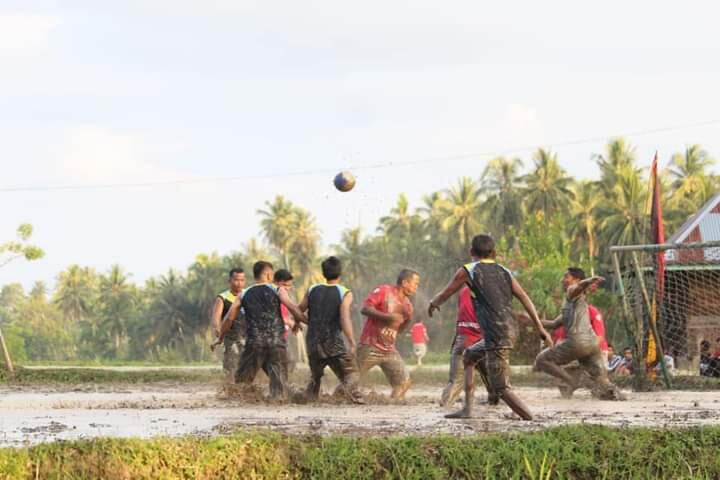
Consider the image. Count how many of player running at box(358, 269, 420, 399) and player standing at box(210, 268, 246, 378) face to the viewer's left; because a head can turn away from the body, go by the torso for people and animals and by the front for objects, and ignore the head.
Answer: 0

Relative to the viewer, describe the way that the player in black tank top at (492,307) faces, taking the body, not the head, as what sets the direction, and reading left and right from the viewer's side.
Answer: facing away from the viewer and to the left of the viewer

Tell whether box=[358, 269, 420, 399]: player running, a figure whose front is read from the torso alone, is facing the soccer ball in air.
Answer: no

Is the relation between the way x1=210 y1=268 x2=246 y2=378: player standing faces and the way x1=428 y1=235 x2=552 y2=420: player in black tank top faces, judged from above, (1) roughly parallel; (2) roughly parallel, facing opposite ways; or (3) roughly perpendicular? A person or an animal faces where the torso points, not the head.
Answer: roughly parallel, facing opposite ways

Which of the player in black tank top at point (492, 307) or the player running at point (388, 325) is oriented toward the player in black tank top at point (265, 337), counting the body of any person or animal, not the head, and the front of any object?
the player in black tank top at point (492, 307)

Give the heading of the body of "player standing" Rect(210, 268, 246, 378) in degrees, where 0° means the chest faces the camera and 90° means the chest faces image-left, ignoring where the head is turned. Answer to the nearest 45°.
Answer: approximately 315°

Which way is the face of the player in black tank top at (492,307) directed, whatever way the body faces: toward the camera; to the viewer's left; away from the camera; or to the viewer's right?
away from the camera

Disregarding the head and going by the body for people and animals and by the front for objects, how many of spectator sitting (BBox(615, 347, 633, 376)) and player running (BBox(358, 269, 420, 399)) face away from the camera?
0

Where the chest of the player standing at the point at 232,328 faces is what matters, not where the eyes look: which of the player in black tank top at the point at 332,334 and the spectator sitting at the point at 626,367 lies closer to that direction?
the player in black tank top

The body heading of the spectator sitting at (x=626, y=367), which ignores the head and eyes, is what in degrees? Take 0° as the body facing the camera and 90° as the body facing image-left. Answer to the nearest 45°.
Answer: approximately 45°

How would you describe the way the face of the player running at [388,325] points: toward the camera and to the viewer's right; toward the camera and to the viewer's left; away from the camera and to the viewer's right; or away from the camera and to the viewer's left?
toward the camera and to the viewer's right

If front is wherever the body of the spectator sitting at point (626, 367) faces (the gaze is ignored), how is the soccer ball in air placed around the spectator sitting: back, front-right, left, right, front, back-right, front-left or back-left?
front

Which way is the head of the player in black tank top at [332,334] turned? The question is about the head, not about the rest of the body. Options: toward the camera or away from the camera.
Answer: away from the camera

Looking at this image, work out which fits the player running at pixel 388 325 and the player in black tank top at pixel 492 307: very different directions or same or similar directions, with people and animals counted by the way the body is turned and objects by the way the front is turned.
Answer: very different directions

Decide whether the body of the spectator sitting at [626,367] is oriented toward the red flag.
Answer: no

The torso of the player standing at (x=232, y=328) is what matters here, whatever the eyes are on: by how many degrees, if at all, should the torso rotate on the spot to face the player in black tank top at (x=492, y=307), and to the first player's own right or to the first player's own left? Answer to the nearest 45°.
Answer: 0° — they already face them
